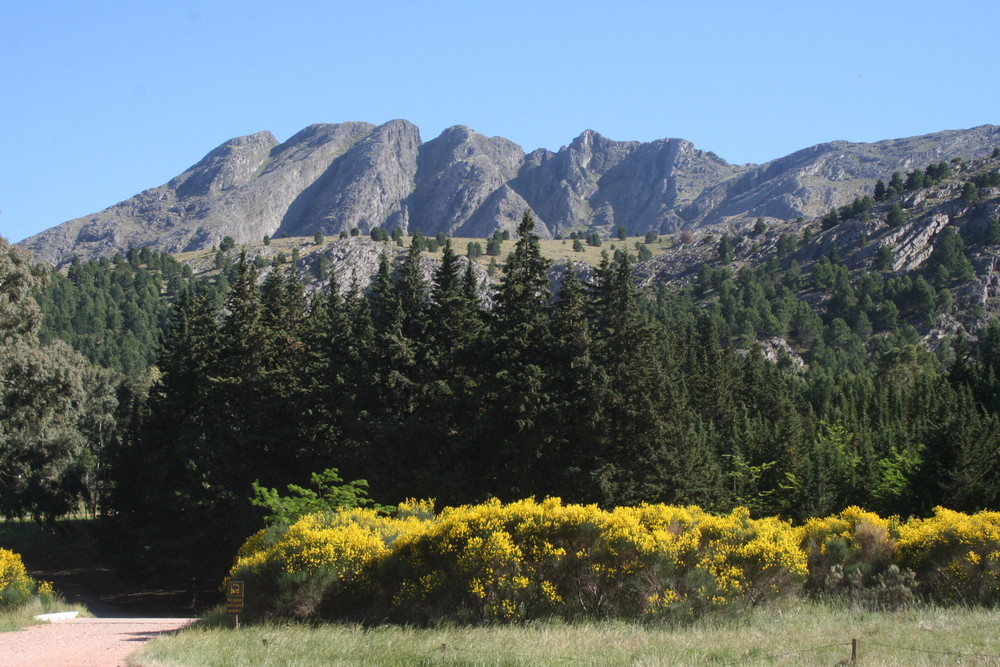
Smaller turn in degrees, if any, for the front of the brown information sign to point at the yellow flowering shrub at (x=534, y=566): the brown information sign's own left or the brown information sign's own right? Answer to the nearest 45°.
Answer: approximately 90° to the brown information sign's own left

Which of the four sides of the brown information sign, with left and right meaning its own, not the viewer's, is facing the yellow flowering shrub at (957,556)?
left

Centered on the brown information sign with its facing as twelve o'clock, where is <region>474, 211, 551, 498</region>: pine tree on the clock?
The pine tree is roughly at 7 o'clock from the brown information sign.

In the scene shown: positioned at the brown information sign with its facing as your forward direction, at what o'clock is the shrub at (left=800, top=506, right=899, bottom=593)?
The shrub is roughly at 9 o'clock from the brown information sign.

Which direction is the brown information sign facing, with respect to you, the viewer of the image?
facing the viewer

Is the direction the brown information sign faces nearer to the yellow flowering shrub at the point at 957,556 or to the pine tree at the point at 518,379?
the yellow flowering shrub

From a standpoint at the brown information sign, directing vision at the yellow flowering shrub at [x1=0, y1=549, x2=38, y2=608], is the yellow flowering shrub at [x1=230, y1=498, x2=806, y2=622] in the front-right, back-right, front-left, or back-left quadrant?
back-right

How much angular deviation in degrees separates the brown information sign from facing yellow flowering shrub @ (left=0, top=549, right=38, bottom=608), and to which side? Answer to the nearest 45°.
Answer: approximately 135° to its right
